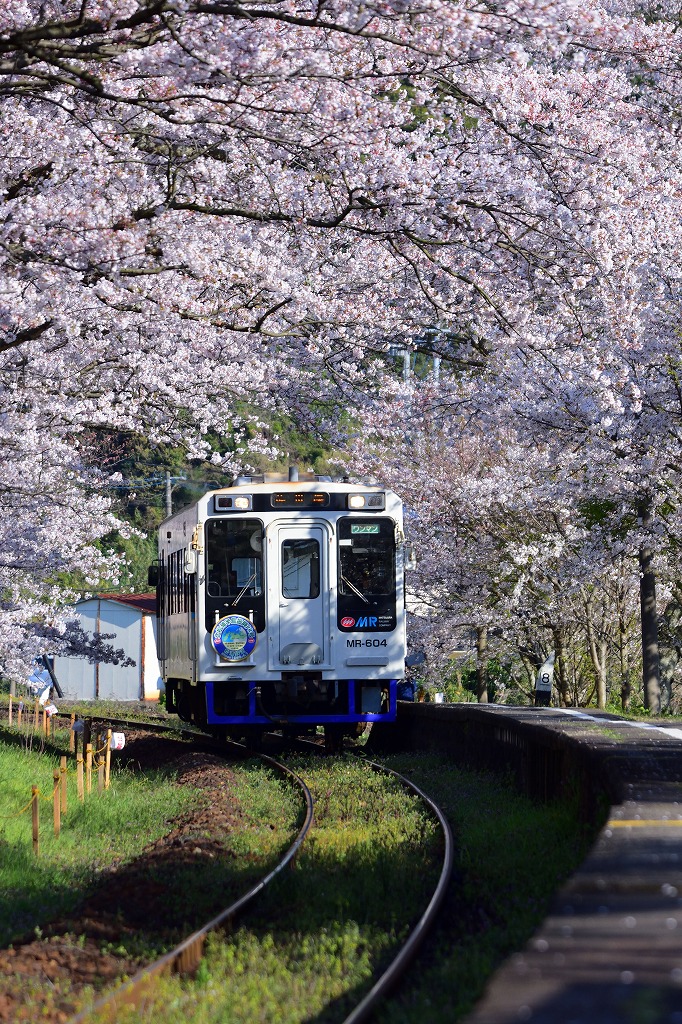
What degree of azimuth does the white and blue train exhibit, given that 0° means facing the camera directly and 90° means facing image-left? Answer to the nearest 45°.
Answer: approximately 0°
